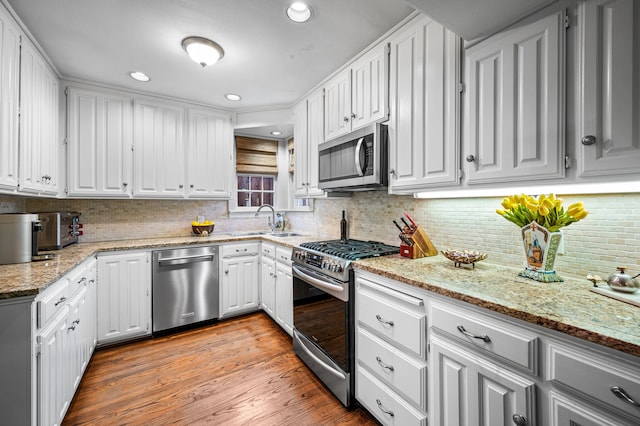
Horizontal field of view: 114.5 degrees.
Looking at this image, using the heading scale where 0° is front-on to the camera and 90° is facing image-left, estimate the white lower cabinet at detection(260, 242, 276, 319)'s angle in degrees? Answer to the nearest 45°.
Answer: approximately 45°

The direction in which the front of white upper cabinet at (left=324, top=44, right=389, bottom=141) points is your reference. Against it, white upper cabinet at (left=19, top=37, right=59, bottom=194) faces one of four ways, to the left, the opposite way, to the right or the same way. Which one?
the opposite way

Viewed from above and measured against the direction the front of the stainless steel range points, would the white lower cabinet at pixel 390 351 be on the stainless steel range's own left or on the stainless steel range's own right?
on the stainless steel range's own left

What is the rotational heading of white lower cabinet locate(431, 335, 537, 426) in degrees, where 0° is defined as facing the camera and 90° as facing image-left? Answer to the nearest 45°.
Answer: approximately 45°

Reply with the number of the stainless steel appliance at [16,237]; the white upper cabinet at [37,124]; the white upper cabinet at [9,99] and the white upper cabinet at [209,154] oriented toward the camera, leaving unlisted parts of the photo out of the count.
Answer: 1

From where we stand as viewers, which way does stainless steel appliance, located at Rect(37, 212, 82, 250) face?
facing the viewer and to the right of the viewer

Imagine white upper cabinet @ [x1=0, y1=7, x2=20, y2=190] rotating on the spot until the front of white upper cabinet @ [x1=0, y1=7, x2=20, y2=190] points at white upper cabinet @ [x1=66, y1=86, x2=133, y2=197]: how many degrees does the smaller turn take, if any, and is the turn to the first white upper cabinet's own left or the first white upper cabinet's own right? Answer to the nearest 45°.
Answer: approximately 45° to the first white upper cabinet's own left

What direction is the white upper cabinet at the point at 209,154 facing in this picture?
toward the camera

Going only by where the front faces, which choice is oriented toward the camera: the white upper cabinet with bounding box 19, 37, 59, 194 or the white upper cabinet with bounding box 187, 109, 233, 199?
the white upper cabinet with bounding box 187, 109, 233, 199

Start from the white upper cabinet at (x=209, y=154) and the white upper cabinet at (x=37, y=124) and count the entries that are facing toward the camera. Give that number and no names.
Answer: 1

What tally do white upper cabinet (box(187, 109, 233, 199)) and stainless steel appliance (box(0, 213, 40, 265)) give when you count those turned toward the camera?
1

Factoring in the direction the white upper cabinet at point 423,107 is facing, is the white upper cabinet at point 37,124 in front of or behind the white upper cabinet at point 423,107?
in front

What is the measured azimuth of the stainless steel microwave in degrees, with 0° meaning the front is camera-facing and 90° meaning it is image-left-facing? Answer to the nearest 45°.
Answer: approximately 45°

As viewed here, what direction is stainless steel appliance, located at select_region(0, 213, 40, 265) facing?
to the viewer's right
